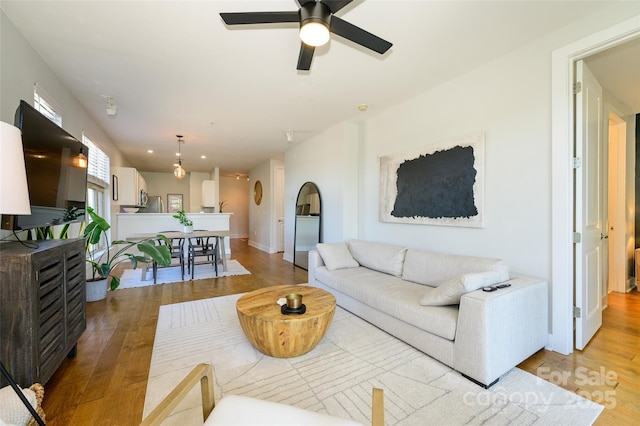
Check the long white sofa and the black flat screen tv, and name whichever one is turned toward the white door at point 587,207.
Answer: the black flat screen tv

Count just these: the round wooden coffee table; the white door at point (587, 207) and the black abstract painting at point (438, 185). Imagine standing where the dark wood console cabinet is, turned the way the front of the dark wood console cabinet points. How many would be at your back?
0

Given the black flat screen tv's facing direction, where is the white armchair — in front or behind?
in front

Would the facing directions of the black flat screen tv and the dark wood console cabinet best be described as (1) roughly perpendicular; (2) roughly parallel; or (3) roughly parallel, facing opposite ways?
roughly parallel

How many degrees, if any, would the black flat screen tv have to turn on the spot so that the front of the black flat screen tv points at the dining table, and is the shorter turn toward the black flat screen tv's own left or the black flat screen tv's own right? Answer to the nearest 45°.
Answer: approximately 90° to the black flat screen tv's own left

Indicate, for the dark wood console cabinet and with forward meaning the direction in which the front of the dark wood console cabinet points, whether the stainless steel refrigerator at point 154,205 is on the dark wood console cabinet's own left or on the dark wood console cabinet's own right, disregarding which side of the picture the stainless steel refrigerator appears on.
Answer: on the dark wood console cabinet's own left

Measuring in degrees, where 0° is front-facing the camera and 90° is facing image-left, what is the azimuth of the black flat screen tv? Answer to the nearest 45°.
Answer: approximately 315°

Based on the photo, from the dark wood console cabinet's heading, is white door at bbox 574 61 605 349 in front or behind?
in front

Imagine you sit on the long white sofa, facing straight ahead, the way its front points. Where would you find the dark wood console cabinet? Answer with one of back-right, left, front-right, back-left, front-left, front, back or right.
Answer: front

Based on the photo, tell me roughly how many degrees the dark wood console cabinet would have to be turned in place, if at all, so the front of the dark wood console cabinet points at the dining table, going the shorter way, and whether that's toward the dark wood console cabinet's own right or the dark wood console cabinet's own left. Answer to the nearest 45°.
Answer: approximately 90° to the dark wood console cabinet's own left

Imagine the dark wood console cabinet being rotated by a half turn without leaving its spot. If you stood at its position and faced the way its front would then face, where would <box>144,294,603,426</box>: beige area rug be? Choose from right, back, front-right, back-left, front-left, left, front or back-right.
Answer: back

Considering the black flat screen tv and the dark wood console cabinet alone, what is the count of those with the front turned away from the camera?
0

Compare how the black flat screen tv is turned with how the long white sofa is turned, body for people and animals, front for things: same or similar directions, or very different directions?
very different directions

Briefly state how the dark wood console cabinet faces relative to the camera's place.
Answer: facing the viewer and to the right of the viewer

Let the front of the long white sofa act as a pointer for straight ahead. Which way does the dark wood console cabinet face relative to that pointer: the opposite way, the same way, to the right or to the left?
the opposite way
